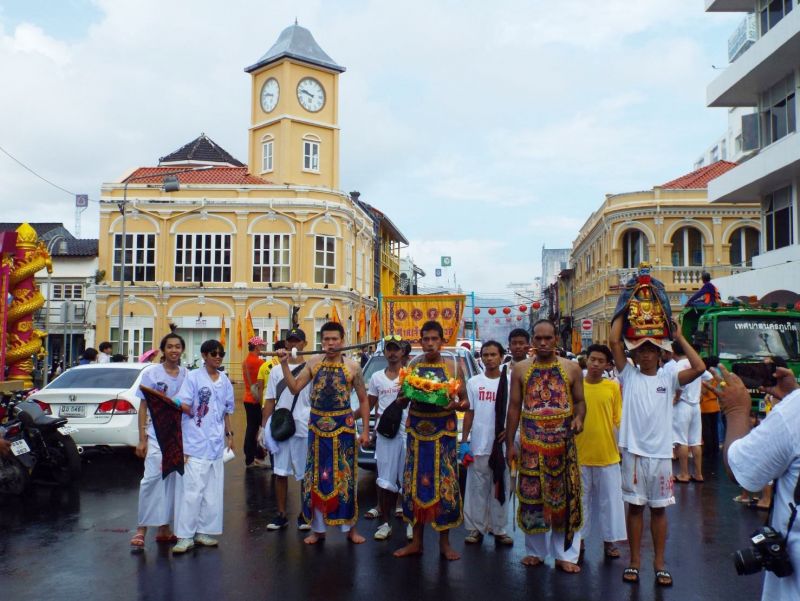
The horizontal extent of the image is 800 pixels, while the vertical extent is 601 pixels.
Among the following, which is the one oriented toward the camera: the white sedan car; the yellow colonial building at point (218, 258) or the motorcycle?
the yellow colonial building

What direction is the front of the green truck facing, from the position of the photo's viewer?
facing the viewer and to the right of the viewer

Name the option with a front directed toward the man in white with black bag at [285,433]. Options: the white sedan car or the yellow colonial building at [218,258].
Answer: the yellow colonial building

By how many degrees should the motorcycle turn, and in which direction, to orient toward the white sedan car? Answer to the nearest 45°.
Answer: approximately 90° to its right

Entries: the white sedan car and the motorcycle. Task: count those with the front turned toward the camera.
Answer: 0

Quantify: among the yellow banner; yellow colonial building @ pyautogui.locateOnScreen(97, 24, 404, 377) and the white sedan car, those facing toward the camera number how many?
2

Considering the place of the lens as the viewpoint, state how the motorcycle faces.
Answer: facing away from the viewer and to the left of the viewer

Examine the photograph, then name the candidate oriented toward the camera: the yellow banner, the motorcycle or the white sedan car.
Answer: the yellow banner

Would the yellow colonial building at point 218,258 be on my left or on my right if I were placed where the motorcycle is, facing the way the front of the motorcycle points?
on my right

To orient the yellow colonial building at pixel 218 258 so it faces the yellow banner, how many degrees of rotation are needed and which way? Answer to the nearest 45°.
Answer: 0° — it already faces it

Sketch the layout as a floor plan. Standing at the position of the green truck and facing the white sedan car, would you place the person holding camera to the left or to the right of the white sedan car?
left

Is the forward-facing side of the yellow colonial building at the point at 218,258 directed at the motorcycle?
yes

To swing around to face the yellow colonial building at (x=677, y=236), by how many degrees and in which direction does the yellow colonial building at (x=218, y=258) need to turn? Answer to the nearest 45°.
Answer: approximately 45° to its left

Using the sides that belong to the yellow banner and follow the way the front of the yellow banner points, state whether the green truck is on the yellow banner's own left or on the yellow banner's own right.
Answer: on the yellow banner's own left

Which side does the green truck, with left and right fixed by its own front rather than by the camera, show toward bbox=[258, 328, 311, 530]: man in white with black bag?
front

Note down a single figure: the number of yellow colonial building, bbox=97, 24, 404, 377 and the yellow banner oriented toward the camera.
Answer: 2

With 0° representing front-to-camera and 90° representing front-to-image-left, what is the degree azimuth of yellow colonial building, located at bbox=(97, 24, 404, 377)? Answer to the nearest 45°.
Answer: approximately 0°
